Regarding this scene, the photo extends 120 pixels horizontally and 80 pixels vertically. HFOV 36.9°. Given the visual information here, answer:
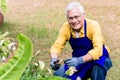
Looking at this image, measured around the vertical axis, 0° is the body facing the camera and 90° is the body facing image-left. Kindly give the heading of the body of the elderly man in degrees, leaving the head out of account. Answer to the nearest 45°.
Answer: approximately 45°

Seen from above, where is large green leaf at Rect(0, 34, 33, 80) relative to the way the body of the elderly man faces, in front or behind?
in front

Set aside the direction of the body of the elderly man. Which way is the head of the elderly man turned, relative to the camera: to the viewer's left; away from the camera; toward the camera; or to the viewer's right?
toward the camera
